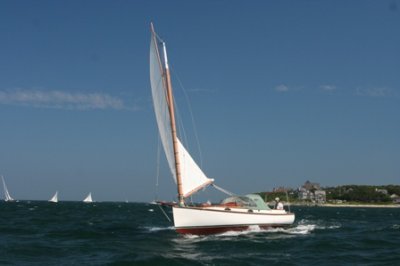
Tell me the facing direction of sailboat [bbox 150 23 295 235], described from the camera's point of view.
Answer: facing to the left of the viewer
